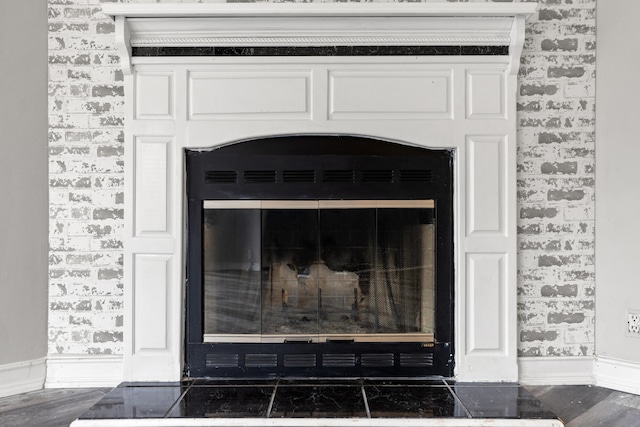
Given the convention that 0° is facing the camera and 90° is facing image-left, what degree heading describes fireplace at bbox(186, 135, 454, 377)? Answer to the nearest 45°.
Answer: approximately 0°
